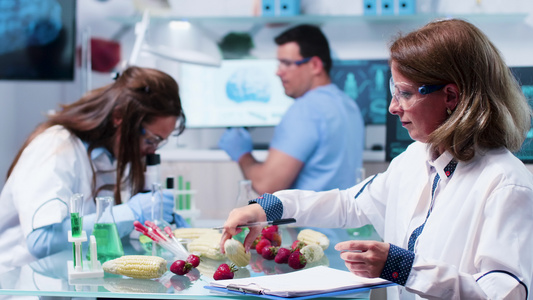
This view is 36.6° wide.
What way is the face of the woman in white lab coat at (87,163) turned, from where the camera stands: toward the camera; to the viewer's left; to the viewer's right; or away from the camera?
to the viewer's right

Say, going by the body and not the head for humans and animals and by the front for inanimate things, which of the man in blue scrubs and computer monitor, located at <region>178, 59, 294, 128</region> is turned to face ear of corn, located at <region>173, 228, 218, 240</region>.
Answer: the computer monitor

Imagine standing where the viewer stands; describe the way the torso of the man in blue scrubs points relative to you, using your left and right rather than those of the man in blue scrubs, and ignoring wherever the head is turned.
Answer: facing away from the viewer and to the left of the viewer

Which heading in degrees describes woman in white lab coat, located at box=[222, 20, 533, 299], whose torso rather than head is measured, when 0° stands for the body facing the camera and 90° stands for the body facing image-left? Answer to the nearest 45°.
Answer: approximately 45°

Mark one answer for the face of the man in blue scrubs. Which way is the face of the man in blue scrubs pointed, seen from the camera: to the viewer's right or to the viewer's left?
to the viewer's left

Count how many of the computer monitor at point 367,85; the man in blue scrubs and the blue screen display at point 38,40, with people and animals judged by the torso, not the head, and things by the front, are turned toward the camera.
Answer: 2

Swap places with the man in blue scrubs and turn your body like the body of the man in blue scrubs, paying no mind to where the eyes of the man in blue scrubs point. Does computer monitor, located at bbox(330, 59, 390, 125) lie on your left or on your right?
on your right

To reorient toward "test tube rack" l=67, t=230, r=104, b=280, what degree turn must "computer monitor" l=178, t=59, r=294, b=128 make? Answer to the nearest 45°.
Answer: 0° — it already faces it

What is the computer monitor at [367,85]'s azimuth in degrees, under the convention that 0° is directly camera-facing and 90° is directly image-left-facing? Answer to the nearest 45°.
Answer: approximately 0°
